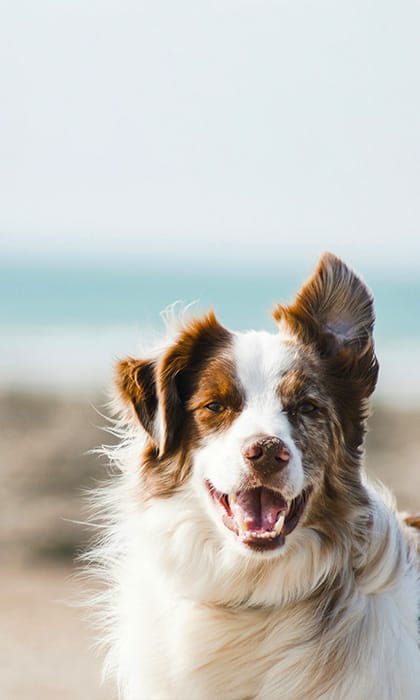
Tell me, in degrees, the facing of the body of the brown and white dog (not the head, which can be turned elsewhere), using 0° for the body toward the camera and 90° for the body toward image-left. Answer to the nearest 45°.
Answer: approximately 0°
